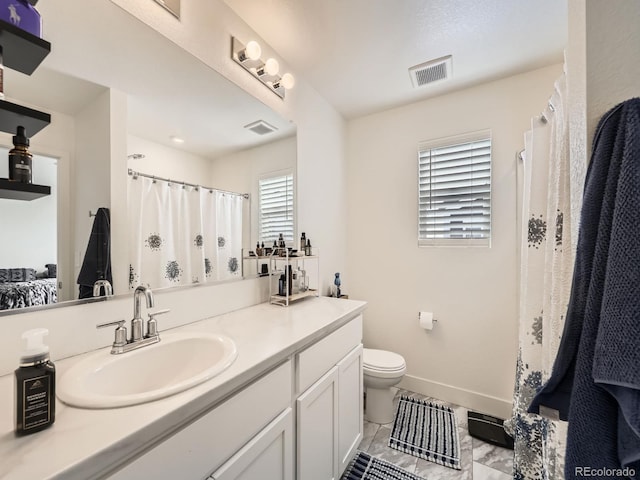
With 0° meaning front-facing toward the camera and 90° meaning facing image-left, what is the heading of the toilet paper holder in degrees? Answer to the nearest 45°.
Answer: approximately 0°

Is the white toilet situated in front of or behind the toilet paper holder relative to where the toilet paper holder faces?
in front

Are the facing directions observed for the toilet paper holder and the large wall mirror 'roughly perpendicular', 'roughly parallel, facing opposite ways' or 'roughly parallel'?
roughly perpendicular

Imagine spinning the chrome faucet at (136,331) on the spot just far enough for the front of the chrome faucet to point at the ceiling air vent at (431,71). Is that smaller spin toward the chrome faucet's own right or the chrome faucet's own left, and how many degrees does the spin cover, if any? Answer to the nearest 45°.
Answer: approximately 45° to the chrome faucet's own left

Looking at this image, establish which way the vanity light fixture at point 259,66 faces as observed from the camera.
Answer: facing the viewer and to the right of the viewer

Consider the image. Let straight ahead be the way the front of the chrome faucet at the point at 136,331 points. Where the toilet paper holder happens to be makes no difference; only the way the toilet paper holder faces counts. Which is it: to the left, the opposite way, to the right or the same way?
to the right
